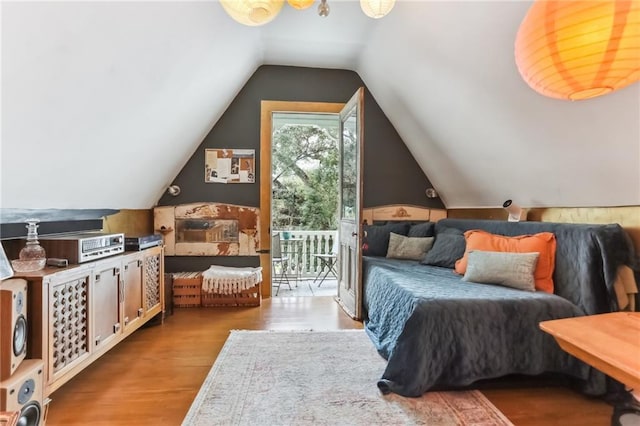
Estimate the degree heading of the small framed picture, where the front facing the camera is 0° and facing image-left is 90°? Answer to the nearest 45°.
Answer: approximately 315°

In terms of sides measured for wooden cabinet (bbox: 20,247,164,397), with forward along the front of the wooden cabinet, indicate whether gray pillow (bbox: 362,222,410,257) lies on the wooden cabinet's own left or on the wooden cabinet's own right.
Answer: on the wooden cabinet's own left

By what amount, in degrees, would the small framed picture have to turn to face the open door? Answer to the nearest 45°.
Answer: approximately 45° to its left

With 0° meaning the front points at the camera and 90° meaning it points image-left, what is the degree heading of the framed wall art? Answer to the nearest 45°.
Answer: approximately 0°

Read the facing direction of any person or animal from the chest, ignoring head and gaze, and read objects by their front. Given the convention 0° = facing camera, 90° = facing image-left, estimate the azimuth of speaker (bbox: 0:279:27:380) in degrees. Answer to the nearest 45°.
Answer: approximately 315°
